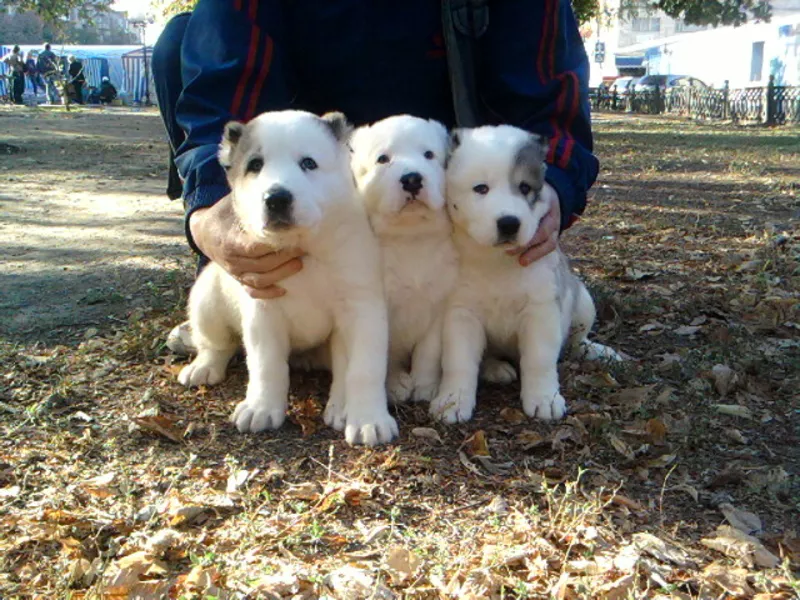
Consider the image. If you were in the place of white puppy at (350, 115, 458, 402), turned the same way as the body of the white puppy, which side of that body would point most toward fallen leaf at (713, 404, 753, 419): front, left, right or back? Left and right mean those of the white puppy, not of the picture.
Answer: left

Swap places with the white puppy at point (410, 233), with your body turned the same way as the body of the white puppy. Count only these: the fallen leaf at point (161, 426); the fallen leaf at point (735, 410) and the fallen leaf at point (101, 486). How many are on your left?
1

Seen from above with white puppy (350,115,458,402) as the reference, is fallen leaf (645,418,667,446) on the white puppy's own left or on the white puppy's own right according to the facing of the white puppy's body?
on the white puppy's own left

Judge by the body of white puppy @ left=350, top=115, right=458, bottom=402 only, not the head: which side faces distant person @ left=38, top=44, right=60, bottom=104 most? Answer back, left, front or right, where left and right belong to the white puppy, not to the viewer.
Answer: back

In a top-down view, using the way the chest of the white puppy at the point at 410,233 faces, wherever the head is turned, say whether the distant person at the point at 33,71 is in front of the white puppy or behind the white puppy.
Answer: behind

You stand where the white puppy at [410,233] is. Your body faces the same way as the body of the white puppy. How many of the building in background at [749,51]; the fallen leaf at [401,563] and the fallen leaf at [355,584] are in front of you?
2

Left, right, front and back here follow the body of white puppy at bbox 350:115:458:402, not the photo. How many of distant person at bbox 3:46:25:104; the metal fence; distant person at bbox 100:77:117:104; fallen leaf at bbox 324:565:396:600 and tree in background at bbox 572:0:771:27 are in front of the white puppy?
1

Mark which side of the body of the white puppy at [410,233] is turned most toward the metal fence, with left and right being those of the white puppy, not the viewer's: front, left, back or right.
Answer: back

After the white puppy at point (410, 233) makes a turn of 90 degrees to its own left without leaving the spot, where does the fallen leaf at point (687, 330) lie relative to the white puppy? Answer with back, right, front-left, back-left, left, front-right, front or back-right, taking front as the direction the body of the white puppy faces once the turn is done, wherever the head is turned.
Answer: front-left

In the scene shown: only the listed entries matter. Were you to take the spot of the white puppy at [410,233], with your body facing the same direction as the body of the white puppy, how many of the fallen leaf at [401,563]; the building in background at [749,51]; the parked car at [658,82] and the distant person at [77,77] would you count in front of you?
1

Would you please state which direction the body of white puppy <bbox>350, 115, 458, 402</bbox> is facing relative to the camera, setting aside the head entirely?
toward the camera
